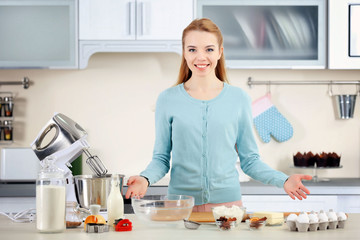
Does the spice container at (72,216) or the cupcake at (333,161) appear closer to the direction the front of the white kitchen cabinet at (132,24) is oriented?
the spice container

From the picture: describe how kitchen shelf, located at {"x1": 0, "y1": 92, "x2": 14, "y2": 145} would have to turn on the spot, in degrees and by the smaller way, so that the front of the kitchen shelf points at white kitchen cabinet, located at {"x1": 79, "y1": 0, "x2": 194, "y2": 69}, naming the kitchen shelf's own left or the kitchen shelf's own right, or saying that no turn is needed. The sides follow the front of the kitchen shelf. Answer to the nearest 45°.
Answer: approximately 45° to the kitchen shelf's own left

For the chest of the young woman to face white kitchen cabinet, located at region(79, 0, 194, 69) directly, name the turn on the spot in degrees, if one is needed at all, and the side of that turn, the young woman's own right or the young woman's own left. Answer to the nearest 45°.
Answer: approximately 180°

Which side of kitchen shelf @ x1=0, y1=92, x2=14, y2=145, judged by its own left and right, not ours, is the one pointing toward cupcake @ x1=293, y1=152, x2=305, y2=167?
left

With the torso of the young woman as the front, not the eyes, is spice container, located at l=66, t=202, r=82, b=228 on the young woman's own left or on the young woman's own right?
on the young woman's own right

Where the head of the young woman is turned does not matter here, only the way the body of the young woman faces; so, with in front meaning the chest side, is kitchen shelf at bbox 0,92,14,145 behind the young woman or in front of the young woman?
behind

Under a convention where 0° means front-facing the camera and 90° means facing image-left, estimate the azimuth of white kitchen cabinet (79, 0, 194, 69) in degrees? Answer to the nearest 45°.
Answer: approximately 0°

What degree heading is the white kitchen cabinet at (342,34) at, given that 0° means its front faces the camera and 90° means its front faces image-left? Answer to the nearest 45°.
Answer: approximately 0°
